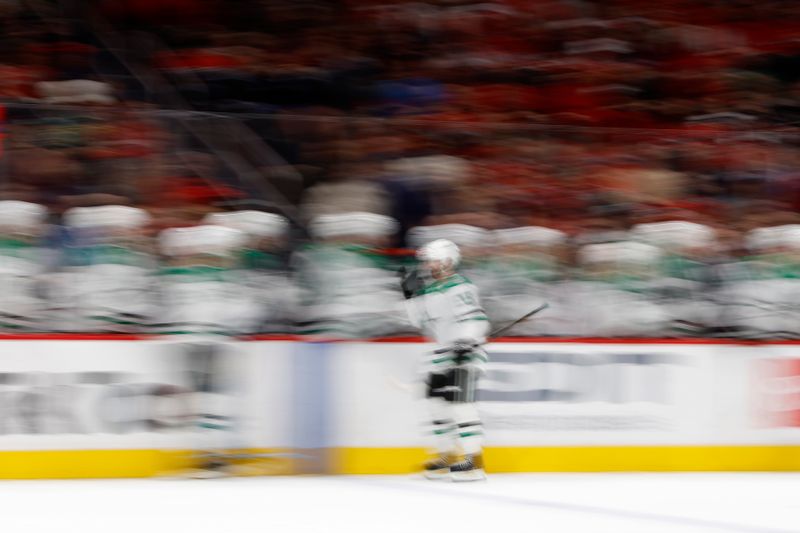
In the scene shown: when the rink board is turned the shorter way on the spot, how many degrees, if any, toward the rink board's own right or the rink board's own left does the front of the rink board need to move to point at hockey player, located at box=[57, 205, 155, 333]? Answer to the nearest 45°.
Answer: approximately 90° to the rink board's own right

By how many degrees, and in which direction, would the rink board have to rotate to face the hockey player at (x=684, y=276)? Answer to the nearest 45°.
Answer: approximately 90° to its left

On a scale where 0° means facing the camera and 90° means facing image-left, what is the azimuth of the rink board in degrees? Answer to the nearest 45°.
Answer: approximately 0°

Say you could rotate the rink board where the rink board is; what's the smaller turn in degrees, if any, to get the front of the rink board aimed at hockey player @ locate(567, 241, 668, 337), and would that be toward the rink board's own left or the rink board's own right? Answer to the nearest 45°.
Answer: approximately 90° to the rink board's own left
